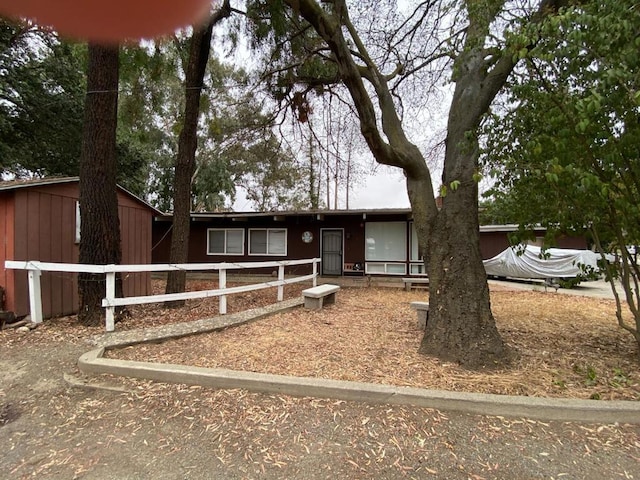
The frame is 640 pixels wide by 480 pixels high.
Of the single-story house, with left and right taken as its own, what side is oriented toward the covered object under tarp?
left

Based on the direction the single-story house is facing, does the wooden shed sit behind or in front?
in front

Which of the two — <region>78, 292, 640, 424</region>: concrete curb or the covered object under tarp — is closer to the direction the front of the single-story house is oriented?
the concrete curb

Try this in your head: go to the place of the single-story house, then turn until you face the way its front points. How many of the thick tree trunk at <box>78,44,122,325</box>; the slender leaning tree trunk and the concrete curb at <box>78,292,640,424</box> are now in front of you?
3

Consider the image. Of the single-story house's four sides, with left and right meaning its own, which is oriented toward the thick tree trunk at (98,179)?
front

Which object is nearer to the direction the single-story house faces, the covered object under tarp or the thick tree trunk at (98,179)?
the thick tree trunk

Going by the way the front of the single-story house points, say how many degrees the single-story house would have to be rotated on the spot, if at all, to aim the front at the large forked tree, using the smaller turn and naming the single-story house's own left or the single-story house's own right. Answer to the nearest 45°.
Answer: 0° — it already faces it

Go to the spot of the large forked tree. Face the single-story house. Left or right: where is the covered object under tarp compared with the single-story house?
right

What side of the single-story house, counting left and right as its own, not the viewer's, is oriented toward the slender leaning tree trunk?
front

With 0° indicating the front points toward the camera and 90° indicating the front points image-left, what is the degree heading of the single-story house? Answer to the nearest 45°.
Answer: approximately 0°
